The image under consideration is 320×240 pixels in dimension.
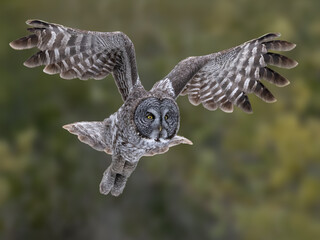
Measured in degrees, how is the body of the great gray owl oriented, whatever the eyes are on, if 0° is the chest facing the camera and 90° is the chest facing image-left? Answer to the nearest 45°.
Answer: approximately 315°
